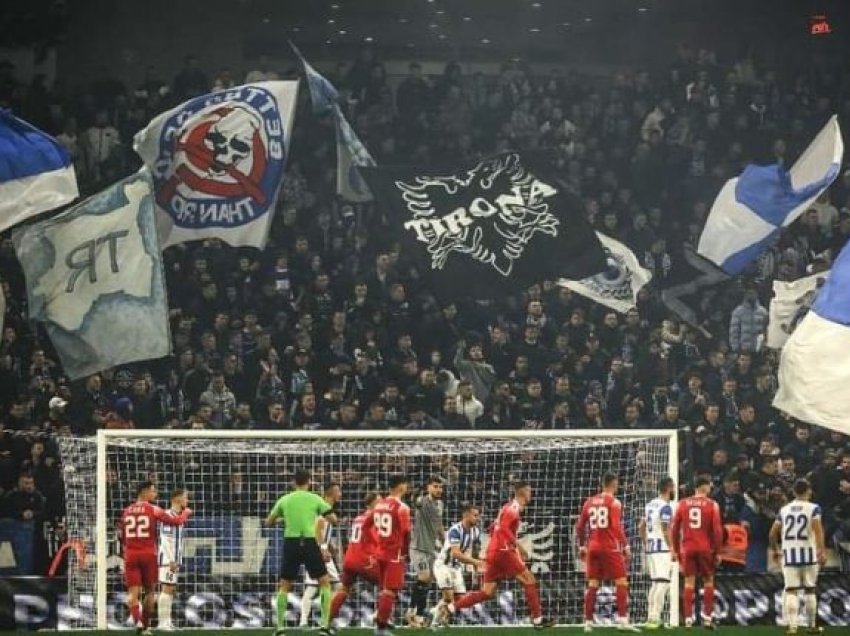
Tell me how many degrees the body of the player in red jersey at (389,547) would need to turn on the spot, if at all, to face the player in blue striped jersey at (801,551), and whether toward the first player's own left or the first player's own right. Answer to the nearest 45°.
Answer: approximately 45° to the first player's own right

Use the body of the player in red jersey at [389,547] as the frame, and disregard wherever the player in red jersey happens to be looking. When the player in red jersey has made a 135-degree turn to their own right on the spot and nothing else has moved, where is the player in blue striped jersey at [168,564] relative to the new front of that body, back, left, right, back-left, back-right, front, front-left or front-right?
back-right

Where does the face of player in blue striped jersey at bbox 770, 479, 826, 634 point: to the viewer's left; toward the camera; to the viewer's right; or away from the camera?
away from the camera

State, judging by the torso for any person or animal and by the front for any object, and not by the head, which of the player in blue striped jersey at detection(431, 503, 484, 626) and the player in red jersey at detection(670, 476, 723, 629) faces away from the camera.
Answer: the player in red jersey

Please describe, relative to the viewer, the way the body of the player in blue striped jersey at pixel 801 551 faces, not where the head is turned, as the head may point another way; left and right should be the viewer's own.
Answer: facing away from the viewer

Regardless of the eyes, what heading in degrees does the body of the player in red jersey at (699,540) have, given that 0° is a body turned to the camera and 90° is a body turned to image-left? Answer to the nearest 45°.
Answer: approximately 180°

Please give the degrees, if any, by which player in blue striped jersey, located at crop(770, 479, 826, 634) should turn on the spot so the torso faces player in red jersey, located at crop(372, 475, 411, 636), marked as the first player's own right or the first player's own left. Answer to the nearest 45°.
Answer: approximately 135° to the first player's own left

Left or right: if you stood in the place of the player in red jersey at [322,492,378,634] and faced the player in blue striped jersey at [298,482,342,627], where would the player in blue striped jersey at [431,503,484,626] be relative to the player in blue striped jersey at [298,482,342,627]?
right
